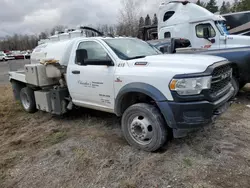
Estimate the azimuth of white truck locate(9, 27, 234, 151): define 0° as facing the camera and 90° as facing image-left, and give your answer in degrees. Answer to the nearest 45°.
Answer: approximately 315°

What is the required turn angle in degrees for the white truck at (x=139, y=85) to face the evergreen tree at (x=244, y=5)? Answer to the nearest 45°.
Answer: approximately 90° to its left

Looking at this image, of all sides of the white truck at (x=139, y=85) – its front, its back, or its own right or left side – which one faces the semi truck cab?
left
